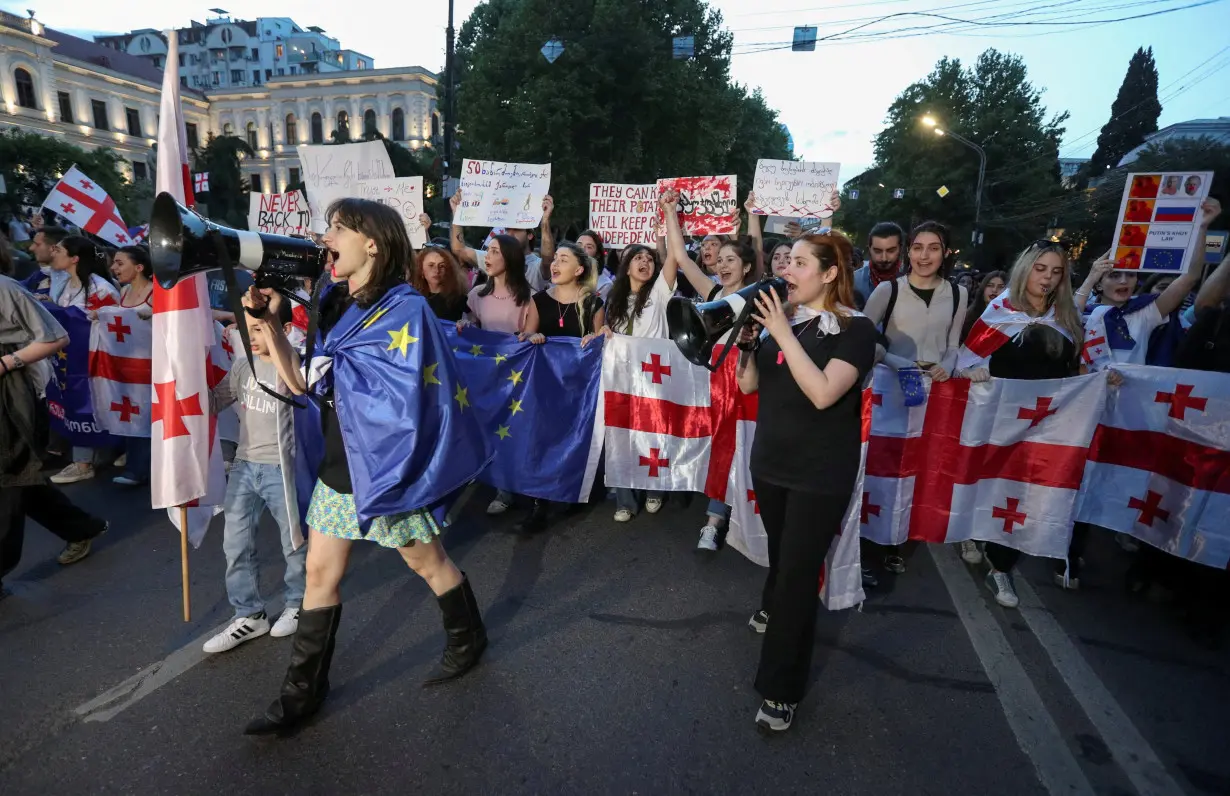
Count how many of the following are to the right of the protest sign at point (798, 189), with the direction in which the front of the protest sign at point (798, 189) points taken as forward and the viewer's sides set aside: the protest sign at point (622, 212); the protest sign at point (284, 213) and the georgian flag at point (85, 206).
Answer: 3

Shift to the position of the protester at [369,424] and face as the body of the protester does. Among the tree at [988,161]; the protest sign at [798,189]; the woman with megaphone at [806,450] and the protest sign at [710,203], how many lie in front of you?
0

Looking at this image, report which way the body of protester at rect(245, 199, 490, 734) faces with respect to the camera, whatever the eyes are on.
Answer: to the viewer's left

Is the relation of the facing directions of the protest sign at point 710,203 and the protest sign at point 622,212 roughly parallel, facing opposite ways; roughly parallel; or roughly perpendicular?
roughly parallel

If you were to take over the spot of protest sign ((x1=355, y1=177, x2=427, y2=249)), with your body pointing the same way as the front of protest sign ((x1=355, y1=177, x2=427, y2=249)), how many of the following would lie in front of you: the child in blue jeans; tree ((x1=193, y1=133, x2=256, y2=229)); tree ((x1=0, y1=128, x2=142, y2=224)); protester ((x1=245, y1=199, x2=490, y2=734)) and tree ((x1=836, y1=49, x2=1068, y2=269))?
2

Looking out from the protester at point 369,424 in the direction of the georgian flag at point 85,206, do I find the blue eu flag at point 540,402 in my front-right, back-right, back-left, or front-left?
front-right

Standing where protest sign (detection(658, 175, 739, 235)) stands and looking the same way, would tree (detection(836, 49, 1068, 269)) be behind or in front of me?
behind

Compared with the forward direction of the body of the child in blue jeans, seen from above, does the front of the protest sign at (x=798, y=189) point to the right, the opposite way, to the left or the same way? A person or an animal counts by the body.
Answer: the same way

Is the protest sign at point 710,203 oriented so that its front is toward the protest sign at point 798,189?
no

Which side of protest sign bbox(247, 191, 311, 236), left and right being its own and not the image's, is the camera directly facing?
front

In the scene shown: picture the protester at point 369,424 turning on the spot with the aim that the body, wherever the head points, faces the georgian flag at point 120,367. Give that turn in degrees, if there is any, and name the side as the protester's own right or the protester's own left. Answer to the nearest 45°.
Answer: approximately 45° to the protester's own right

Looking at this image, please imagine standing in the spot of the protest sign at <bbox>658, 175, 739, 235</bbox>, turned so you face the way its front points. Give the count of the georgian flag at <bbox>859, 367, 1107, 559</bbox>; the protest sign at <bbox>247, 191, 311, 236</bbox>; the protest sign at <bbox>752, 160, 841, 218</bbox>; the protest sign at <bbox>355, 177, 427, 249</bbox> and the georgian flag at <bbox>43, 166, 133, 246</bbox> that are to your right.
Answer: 3

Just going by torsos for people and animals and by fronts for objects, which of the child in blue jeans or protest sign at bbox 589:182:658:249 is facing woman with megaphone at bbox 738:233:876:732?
the protest sign

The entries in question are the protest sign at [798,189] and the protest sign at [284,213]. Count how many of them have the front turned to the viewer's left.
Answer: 0

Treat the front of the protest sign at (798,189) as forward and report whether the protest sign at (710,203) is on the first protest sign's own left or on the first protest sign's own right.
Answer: on the first protest sign's own right

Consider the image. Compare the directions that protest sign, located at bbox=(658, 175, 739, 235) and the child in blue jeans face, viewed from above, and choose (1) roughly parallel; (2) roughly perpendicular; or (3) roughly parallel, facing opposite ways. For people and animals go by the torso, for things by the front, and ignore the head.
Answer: roughly parallel

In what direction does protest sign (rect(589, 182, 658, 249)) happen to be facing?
toward the camera

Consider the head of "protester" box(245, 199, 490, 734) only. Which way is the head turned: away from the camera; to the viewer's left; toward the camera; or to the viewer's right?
to the viewer's left

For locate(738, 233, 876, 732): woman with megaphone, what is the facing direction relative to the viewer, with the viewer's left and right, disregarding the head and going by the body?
facing the viewer and to the left of the viewer
